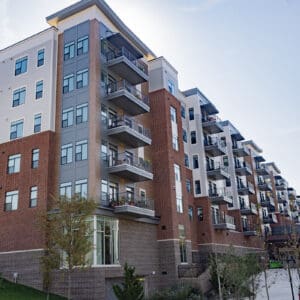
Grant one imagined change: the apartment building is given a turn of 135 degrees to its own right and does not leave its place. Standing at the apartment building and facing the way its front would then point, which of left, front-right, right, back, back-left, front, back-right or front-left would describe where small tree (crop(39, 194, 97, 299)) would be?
left
